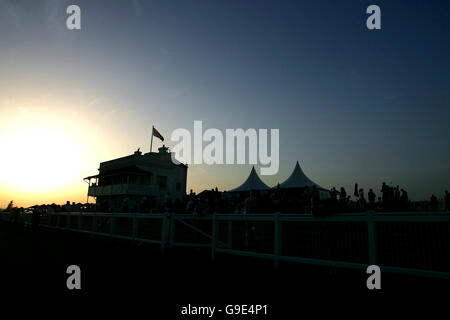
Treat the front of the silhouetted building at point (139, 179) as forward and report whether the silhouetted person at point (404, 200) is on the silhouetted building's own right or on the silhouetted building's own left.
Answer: on the silhouetted building's own left

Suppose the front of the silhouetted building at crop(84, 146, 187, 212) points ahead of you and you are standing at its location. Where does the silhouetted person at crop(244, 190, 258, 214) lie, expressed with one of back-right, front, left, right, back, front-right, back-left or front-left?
front-left

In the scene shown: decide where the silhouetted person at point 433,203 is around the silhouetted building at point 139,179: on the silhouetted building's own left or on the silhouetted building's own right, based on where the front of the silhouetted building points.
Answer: on the silhouetted building's own left

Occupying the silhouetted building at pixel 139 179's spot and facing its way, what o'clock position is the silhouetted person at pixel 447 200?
The silhouetted person is roughly at 10 o'clock from the silhouetted building.
